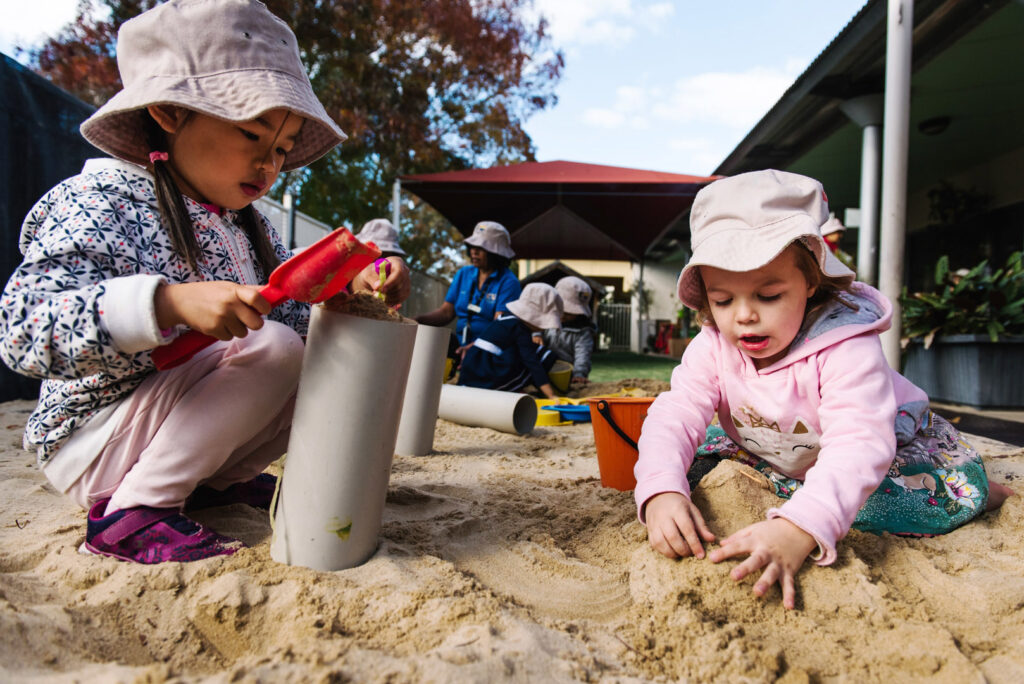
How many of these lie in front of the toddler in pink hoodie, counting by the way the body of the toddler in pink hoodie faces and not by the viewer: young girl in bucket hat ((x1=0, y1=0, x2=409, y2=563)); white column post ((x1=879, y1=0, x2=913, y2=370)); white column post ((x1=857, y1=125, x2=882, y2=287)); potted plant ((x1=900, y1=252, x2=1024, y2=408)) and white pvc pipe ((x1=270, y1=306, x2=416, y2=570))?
2

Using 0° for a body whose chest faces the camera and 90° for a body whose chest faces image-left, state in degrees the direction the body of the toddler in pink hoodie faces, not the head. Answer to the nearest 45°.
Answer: approximately 45°

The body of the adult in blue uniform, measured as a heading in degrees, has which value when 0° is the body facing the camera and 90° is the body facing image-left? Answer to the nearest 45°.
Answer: approximately 45°

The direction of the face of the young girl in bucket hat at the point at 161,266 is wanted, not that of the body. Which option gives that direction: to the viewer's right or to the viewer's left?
to the viewer's right

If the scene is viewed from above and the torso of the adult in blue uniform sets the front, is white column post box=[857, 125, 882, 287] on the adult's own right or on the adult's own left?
on the adult's own left

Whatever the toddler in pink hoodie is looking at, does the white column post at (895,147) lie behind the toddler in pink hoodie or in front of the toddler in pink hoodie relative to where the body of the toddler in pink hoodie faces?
behind
